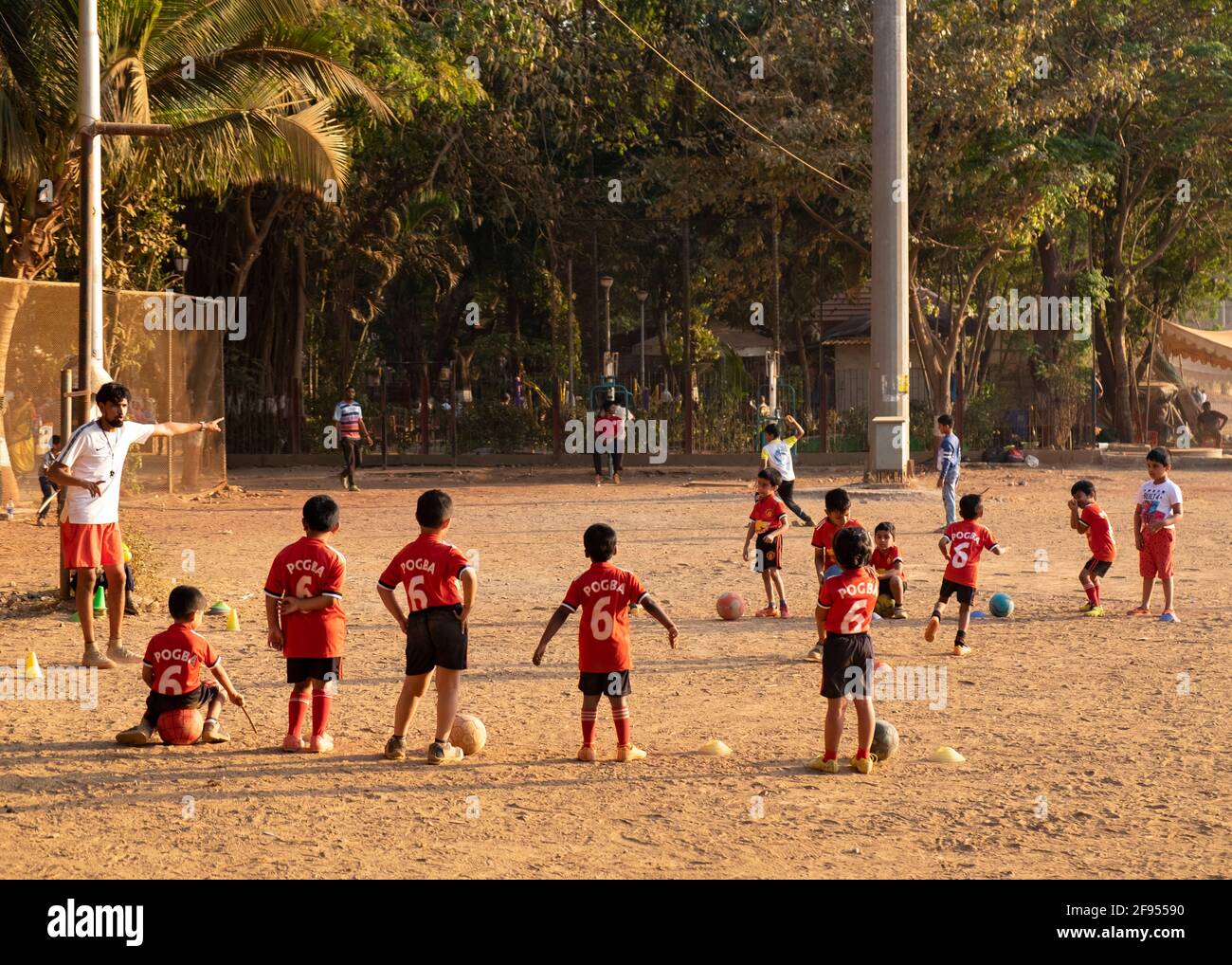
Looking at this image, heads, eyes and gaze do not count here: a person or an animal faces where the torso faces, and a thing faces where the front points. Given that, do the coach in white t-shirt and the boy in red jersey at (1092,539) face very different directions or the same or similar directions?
very different directions

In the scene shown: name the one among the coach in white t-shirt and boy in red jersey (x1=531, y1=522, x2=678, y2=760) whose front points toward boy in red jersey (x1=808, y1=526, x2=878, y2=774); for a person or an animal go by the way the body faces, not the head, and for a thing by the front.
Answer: the coach in white t-shirt

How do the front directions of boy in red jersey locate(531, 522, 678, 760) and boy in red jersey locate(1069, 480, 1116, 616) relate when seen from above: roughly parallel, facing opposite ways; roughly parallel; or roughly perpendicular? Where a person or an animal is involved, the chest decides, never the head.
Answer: roughly perpendicular

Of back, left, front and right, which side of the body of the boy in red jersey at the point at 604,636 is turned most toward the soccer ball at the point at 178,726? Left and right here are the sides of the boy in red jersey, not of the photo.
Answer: left

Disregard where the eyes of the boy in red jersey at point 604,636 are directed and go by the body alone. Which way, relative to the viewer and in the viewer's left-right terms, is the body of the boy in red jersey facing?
facing away from the viewer

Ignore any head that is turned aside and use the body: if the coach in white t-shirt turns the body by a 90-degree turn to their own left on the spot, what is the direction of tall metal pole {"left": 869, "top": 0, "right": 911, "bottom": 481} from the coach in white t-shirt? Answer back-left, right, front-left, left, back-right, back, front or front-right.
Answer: front

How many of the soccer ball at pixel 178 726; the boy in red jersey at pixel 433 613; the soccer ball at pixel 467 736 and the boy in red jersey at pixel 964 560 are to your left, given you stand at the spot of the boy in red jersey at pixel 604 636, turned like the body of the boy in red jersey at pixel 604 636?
3

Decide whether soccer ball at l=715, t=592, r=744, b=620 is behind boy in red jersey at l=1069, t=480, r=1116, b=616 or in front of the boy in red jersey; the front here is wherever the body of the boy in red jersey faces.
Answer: in front

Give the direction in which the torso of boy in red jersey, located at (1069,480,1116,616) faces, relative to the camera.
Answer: to the viewer's left

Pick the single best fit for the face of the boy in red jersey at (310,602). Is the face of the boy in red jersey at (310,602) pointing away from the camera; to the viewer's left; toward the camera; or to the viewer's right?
away from the camera

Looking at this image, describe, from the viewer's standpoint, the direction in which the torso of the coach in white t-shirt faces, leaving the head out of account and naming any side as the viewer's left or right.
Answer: facing the viewer and to the right of the viewer

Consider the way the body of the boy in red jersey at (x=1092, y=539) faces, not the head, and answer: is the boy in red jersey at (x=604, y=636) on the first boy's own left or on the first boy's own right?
on the first boy's own left

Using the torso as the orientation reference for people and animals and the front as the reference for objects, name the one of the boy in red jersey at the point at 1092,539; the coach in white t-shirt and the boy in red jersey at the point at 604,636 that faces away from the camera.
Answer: the boy in red jersey at the point at 604,636
